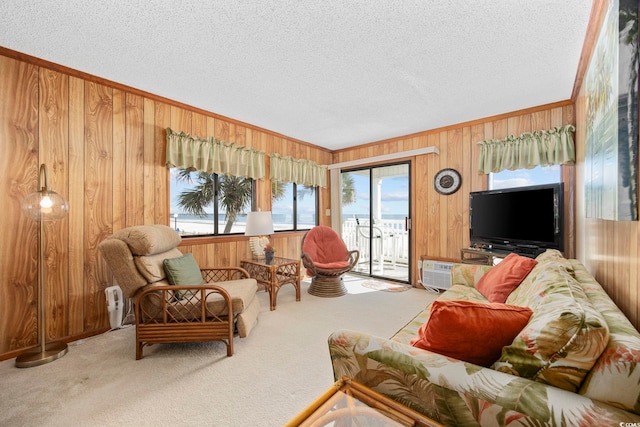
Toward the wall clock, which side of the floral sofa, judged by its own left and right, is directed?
right

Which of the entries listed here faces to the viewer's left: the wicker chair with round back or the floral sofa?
the floral sofa

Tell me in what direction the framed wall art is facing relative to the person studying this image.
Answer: facing to the left of the viewer

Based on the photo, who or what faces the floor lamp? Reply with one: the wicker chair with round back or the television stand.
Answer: the television stand

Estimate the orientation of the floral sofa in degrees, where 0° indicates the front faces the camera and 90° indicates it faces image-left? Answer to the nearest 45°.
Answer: approximately 90°

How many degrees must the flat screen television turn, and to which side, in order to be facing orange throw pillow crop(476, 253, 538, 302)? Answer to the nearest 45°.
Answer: approximately 45° to its left

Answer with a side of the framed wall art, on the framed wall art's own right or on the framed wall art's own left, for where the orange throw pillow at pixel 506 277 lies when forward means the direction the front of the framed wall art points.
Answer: on the framed wall art's own right

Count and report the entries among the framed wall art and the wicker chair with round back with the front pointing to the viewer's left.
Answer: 1

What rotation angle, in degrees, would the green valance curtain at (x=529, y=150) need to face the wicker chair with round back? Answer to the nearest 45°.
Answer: approximately 45° to its right

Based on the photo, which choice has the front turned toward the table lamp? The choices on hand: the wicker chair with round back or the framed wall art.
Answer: the framed wall art

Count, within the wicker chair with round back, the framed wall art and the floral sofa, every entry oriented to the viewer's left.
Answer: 2
